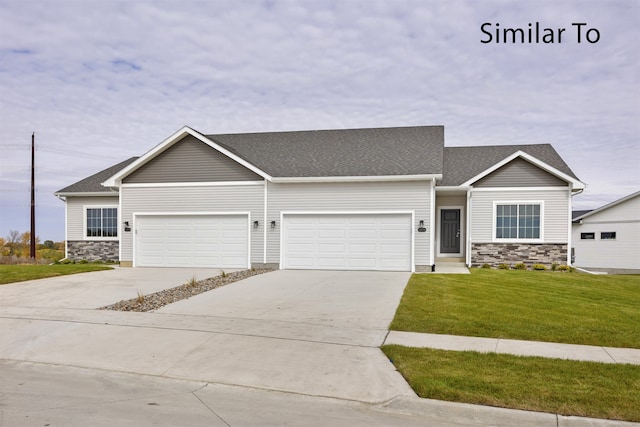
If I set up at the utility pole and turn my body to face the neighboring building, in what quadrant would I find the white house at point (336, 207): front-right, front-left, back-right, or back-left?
front-right

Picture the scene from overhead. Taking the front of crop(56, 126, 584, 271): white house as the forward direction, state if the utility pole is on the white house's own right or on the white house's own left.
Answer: on the white house's own right

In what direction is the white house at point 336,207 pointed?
toward the camera

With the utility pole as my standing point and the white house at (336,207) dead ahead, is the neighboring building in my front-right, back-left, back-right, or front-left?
front-left

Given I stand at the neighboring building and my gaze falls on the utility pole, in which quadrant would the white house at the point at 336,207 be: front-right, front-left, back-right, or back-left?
front-left

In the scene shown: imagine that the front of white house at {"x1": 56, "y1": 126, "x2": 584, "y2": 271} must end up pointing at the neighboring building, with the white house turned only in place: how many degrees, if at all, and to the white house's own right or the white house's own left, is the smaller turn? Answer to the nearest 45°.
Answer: approximately 135° to the white house's own left

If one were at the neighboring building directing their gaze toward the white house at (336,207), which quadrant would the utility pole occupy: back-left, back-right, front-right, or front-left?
front-right

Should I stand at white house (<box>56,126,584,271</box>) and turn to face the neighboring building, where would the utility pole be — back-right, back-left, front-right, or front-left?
back-left
